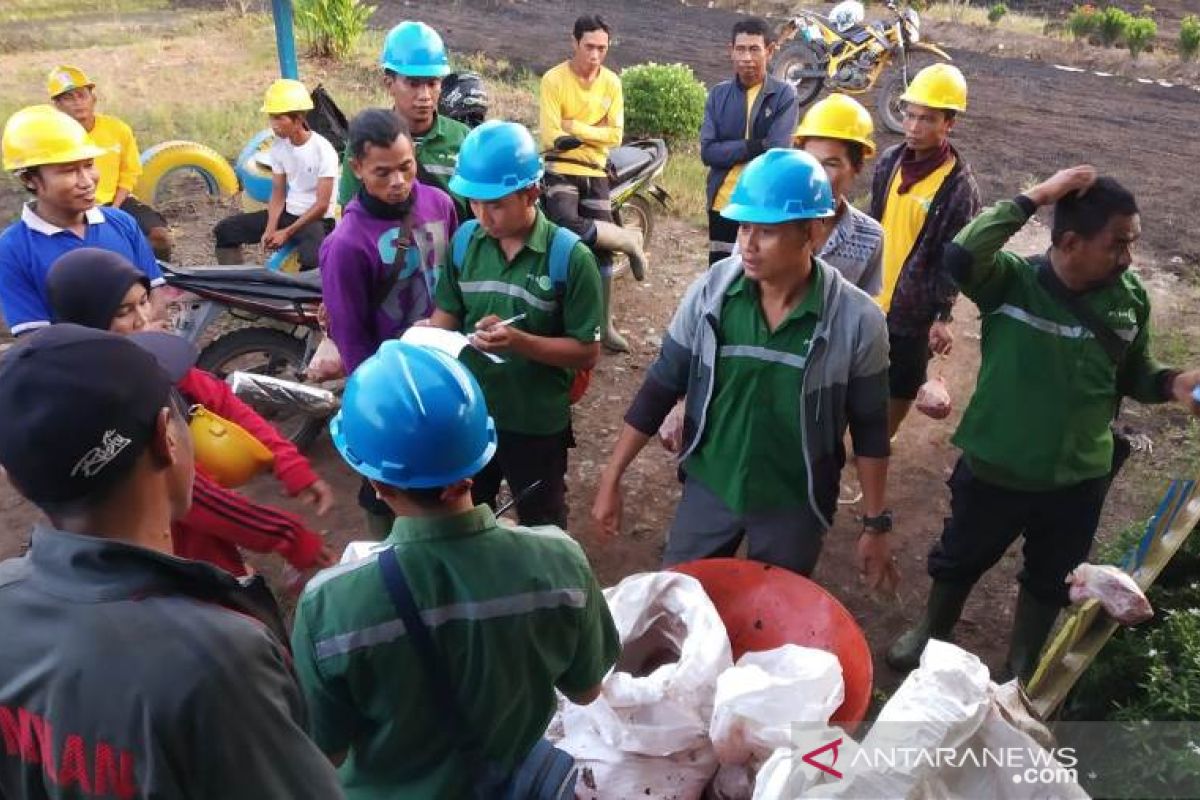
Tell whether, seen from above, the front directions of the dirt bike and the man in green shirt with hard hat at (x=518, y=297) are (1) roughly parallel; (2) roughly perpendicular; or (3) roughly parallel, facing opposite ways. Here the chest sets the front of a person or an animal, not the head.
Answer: roughly perpendicular

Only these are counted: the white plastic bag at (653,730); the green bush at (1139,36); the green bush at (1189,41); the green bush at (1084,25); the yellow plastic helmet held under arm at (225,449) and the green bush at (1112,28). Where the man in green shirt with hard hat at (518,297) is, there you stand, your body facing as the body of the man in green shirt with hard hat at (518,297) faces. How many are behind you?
4

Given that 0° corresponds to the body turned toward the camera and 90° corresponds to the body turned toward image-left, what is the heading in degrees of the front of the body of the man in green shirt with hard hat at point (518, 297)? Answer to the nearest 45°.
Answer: approximately 45°

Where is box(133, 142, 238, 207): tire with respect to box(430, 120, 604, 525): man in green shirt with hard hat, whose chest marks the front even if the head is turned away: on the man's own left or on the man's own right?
on the man's own right

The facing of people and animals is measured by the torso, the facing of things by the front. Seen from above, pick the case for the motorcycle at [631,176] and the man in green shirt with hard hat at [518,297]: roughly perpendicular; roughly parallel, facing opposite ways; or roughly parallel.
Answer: roughly perpendicular
